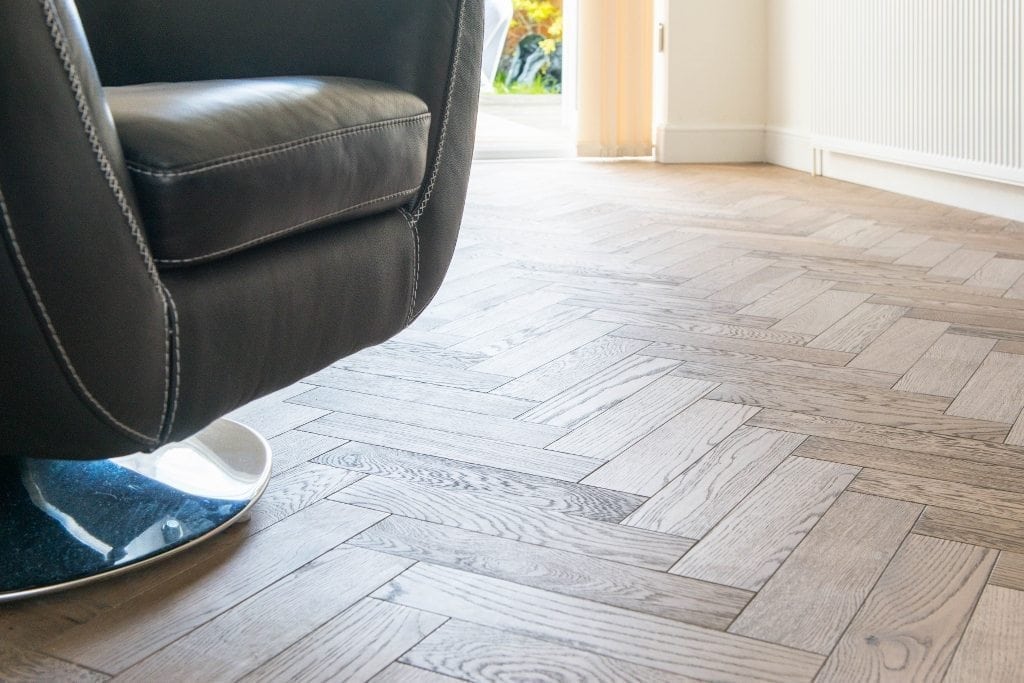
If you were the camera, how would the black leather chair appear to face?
facing the viewer and to the right of the viewer

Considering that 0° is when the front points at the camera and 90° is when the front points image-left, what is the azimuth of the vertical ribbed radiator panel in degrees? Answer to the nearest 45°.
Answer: approximately 45°

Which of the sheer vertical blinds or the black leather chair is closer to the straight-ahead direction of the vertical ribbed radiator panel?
the black leather chair

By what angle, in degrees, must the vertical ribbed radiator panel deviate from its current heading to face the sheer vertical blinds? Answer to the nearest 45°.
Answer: approximately 90° to its right

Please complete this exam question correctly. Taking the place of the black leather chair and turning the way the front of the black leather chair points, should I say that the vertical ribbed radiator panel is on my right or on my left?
on my left

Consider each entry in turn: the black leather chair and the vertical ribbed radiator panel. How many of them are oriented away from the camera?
0

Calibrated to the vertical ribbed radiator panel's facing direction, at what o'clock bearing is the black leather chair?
The black leather chair is roughly at 11 o'clock from the vertical ribbed radiator panel.
